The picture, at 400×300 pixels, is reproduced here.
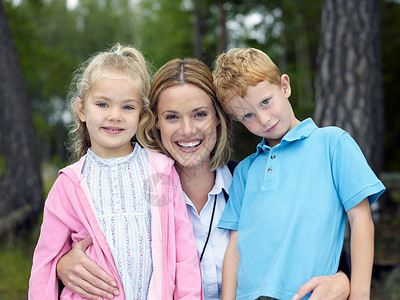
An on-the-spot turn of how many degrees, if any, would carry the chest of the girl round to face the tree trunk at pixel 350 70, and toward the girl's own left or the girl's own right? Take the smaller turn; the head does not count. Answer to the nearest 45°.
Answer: approximately 135° to the girl's own left

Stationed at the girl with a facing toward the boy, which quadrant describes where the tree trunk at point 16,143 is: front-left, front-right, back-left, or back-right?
back-left

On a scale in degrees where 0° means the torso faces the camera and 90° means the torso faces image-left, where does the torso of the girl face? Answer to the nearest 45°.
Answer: approximately 0°

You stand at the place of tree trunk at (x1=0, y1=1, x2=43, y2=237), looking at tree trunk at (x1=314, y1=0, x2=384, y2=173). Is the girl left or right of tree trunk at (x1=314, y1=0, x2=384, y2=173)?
right

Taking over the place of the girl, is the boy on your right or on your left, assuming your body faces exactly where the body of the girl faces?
on your left

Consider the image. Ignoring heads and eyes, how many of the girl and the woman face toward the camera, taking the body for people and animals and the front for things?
2

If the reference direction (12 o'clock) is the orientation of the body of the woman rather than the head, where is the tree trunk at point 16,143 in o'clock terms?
The tree trunk is roughly at 5 o'clock from the woman.
